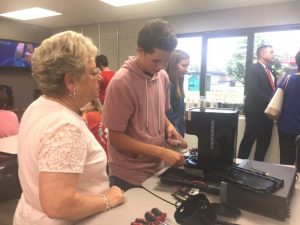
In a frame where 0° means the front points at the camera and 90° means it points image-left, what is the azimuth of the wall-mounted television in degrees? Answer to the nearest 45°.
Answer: approximately 315°

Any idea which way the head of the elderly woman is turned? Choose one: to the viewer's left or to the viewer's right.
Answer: to the viewer's right

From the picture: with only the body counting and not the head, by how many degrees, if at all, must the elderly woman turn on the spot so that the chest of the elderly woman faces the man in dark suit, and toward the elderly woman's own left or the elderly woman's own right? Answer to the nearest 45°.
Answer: approximately 45° to the elderly woman's own left

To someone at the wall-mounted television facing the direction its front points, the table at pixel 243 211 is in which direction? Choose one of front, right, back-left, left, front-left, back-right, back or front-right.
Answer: front-right

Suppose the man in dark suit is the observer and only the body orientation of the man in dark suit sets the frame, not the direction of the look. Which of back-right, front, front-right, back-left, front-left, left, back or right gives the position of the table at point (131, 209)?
front-right

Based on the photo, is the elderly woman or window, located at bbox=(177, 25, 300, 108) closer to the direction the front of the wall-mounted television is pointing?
the elderly woman

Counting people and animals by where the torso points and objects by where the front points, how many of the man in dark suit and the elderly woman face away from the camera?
0

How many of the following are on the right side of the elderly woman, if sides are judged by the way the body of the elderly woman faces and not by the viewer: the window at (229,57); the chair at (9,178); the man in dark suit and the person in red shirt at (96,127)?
0

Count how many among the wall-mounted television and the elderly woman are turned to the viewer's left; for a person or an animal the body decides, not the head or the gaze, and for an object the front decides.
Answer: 0

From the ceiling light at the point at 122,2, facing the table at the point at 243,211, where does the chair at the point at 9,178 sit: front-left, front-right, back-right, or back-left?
front-right

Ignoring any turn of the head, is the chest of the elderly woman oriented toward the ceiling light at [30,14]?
no

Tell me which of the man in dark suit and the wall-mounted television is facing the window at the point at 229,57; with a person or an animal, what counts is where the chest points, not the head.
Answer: the wall-mounted television

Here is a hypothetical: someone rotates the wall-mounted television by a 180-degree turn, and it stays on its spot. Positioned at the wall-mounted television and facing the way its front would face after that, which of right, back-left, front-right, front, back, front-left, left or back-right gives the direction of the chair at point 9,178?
back-left

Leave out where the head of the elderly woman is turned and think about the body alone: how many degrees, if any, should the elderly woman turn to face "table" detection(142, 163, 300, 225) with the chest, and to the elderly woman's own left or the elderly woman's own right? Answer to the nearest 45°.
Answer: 0° — they already face it

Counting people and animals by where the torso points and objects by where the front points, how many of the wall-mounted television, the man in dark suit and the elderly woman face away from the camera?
0

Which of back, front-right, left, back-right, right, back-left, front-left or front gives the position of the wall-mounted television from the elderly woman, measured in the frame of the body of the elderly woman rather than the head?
left

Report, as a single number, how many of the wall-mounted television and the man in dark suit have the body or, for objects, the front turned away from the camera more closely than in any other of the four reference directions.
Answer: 0

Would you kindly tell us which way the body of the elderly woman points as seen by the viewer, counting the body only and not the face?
to the viewer's right
